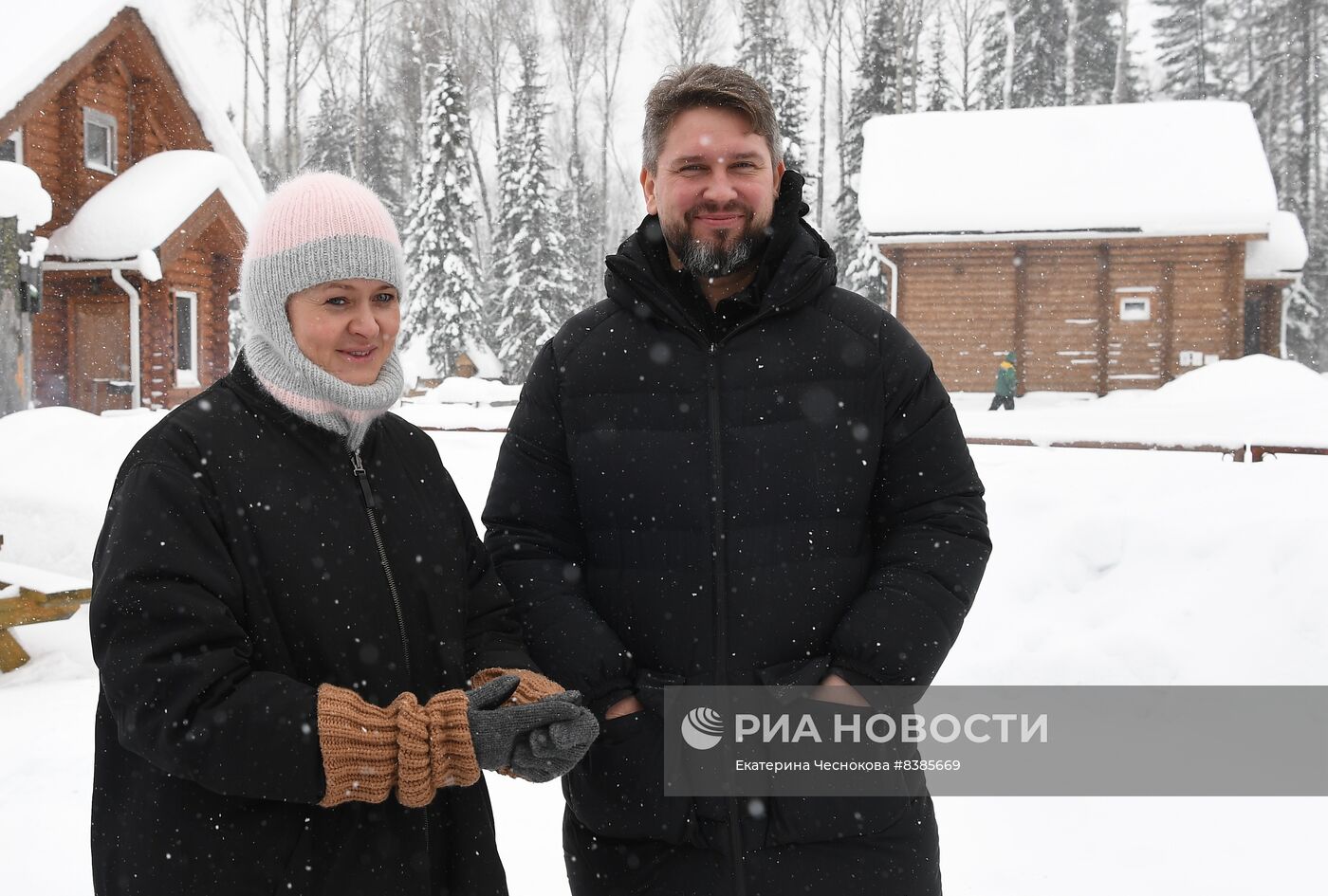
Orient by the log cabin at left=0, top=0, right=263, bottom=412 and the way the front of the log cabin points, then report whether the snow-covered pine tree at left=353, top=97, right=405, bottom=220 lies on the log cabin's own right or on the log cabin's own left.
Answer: on the log cabin's own left

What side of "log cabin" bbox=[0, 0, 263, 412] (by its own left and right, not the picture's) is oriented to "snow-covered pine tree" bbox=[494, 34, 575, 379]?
left

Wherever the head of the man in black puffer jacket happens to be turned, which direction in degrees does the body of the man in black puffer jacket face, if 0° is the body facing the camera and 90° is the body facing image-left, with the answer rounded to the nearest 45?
approximately 0°

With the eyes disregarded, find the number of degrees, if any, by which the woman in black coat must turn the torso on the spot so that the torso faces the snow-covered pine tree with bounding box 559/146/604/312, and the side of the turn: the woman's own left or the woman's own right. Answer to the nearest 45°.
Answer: approximately 135° to the woman's own left

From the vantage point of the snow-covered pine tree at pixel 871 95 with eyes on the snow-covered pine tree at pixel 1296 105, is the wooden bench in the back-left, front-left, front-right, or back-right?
back-right

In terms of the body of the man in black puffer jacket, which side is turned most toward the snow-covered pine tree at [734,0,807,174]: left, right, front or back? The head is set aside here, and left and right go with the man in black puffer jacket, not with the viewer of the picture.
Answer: back

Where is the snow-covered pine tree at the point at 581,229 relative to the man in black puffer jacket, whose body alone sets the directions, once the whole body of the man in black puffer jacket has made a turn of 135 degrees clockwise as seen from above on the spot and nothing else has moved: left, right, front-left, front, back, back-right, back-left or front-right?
front-right

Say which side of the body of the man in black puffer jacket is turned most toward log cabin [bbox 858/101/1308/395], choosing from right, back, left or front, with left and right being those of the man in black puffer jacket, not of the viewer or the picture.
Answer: back

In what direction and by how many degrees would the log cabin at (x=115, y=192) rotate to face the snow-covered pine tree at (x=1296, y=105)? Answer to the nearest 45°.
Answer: approximately 45° to its left

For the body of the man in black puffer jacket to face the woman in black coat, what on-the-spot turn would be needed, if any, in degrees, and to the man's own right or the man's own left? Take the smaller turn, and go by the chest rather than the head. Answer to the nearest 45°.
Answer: approximately 45° to the man's own right
